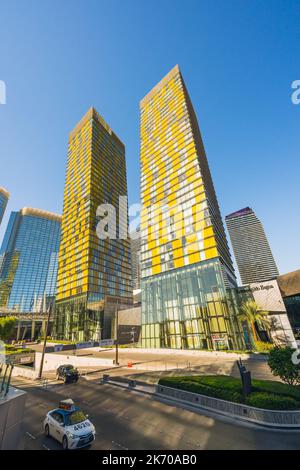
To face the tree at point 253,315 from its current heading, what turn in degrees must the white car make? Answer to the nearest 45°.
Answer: approximately 90° to its left

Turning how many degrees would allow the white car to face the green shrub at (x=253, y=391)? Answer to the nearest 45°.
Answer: approximately 45° to its left

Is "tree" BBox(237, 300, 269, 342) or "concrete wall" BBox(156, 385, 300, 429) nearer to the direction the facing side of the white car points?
the concrete wall

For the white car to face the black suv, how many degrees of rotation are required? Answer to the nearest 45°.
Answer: approximately 135° to its left

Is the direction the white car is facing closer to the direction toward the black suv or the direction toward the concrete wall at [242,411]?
the concrete wall

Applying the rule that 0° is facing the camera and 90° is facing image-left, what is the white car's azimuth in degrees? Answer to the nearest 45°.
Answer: approximately 315°

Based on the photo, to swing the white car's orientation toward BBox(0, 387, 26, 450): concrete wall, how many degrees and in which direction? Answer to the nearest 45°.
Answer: approximately 90° to its right
